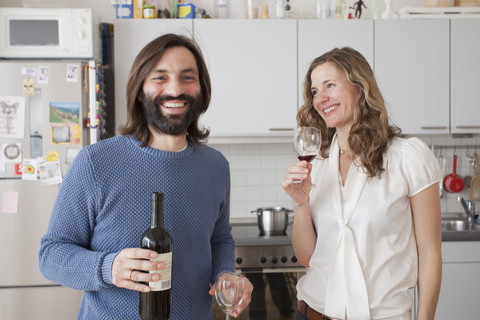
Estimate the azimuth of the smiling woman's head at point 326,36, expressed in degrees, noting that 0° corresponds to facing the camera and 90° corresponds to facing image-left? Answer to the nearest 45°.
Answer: approximately 0°

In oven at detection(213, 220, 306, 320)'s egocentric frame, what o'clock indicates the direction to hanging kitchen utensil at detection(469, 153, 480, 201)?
The hanging kitchen utensil is roughly at 8 o'clock from the oven.

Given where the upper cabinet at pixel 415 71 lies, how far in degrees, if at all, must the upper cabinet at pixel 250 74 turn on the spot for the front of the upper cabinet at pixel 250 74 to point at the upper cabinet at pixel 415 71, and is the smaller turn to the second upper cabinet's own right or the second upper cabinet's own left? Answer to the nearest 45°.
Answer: approximately 90° to the second upper cabinet's own left

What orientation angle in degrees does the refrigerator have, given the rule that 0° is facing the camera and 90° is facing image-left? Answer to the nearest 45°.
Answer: approximately 0°
